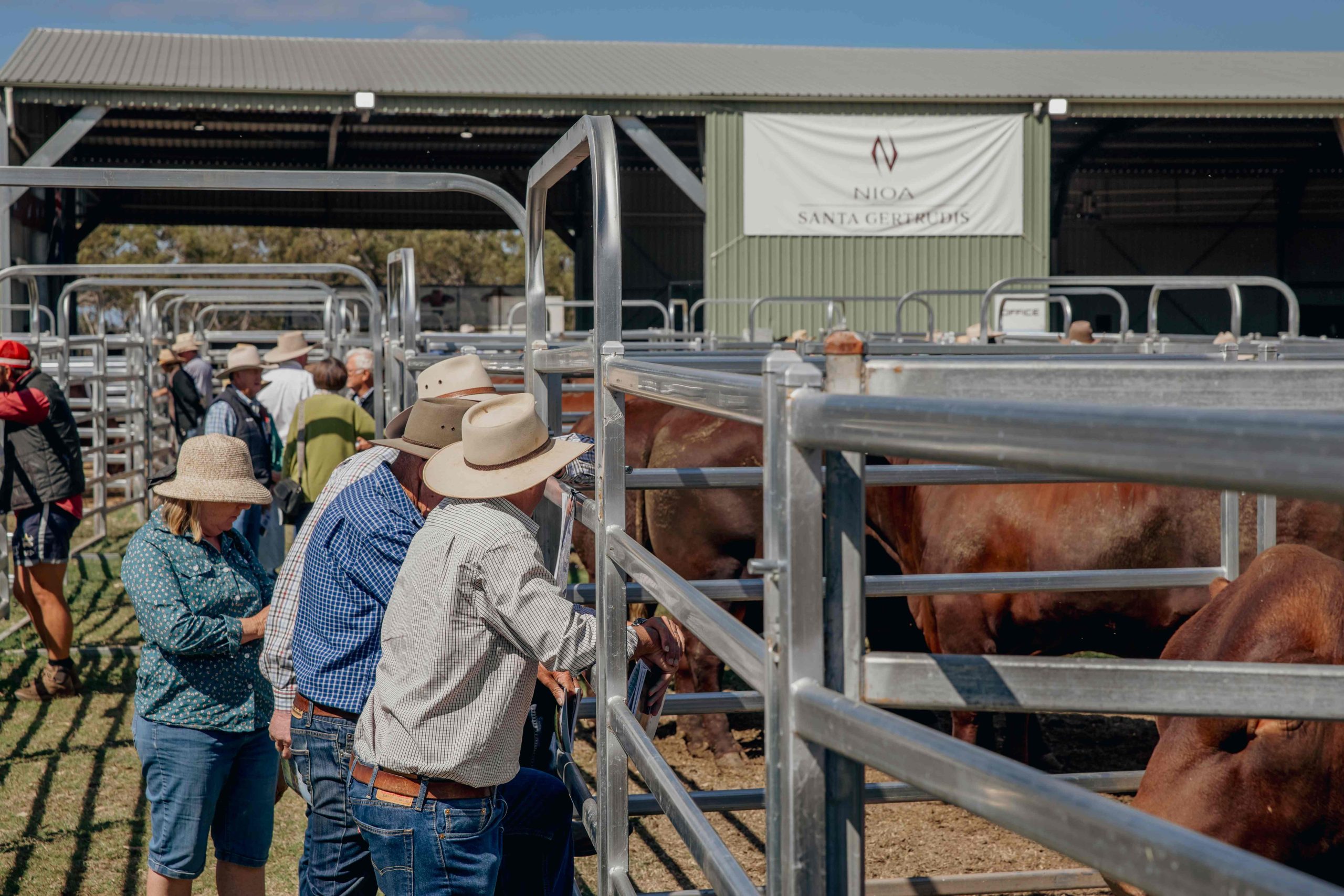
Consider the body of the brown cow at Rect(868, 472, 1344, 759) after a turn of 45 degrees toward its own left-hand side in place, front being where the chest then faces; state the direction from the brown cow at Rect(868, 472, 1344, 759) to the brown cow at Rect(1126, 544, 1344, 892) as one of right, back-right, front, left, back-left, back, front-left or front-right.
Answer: front-left

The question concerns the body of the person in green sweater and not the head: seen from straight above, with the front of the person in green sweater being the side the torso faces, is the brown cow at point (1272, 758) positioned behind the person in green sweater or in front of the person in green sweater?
behind

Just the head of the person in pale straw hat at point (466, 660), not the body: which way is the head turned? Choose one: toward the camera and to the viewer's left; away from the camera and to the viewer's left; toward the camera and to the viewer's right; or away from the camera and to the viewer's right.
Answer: away from the camera and to the viewer's right

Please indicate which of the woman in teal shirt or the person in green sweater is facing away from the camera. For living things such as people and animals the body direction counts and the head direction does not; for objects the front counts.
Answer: the person in green sweater

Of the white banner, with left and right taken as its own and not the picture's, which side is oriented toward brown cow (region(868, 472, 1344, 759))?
front

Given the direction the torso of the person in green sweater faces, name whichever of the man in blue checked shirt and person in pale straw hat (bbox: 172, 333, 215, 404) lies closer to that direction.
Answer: the person in pale straw hat

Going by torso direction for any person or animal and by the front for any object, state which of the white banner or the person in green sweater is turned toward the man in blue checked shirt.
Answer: the white banner

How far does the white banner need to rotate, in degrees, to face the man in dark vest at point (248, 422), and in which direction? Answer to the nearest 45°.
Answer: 0° — it already faces them

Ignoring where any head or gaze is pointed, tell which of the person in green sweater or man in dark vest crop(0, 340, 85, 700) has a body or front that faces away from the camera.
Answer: the person in green sweater
